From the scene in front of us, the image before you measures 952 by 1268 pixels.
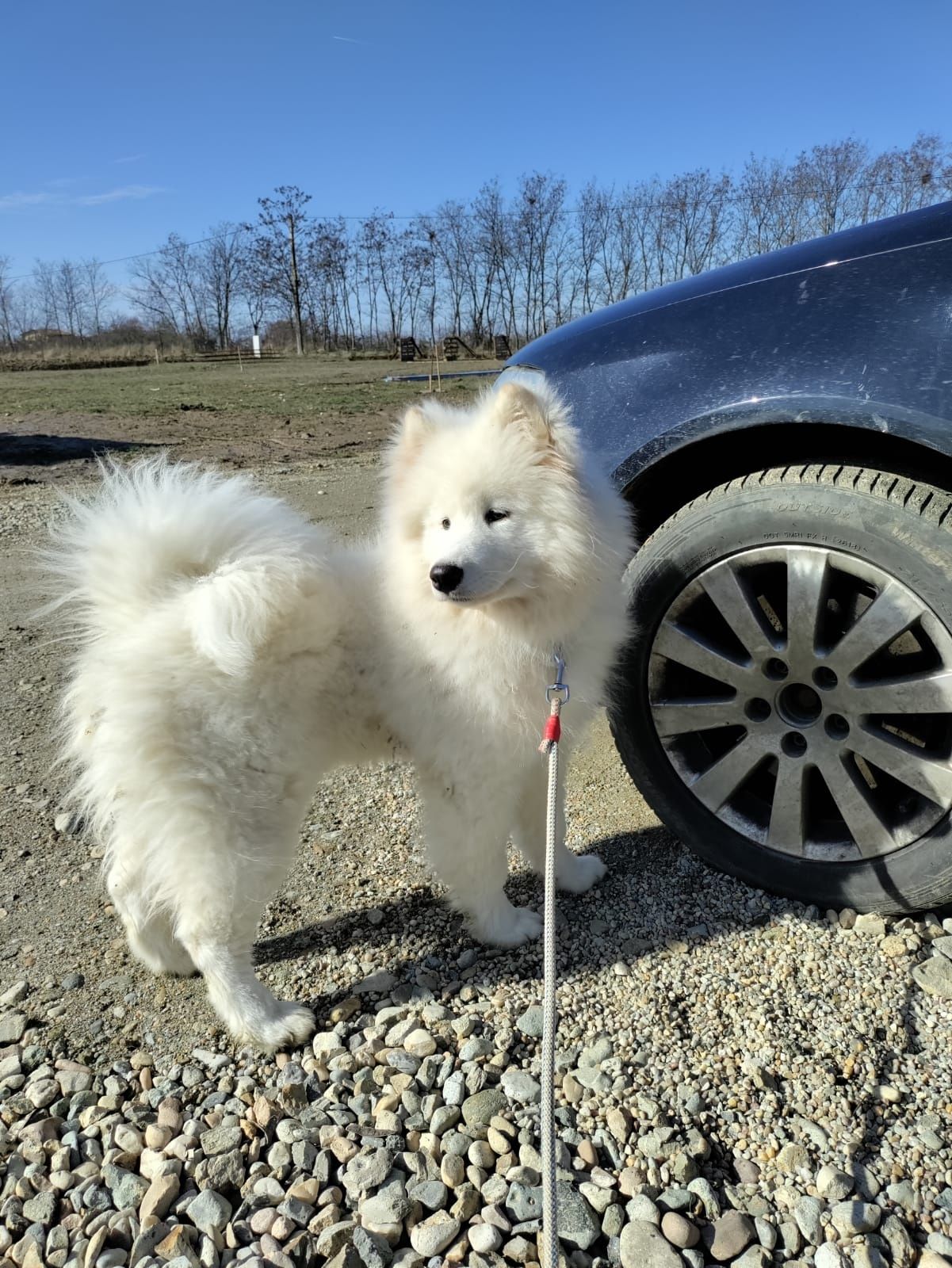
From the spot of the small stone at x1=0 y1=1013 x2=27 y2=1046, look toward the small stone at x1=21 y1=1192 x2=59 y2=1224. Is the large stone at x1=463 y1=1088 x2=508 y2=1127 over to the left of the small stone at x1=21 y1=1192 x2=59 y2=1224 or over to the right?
left

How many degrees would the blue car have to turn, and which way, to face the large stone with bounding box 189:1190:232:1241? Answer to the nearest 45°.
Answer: approximately 45° to its left

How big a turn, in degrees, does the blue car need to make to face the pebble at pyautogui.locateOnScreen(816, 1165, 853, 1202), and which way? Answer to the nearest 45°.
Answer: approximately 90° to its left

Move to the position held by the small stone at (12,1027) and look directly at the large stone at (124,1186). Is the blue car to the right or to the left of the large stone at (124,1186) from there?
left

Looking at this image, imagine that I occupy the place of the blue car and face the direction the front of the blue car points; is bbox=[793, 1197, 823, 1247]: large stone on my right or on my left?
on my left

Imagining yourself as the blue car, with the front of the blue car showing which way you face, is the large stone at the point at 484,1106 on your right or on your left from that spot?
on your left

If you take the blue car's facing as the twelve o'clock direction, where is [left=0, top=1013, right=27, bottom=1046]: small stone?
The small stone is roughly at 11 o'clock from the blue car.

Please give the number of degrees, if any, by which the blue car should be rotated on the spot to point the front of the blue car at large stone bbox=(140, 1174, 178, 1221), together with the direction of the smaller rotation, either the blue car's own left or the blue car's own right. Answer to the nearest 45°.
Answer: approximately 45° to the blue car's own left

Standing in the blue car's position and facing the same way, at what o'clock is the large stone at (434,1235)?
The large stone is roughly at 10 o'clock from the blue car.

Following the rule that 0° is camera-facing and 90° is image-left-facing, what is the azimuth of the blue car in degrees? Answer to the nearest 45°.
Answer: approximately 90°
